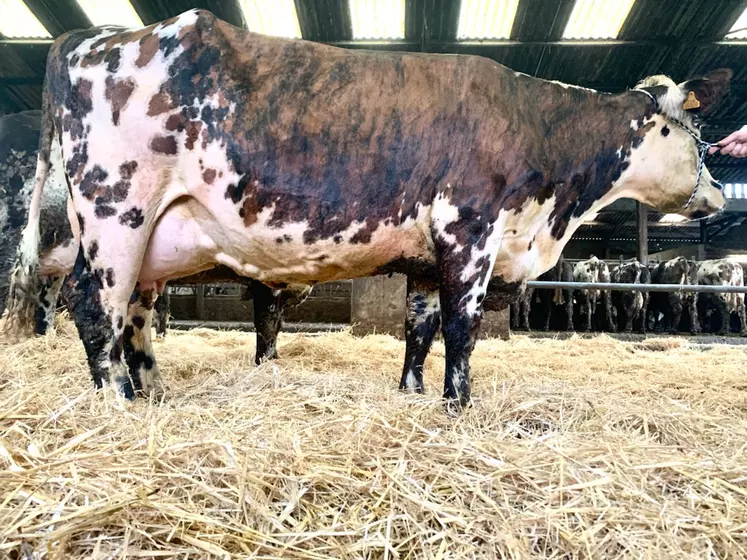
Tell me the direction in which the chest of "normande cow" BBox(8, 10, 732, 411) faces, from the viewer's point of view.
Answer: to the viewer's right

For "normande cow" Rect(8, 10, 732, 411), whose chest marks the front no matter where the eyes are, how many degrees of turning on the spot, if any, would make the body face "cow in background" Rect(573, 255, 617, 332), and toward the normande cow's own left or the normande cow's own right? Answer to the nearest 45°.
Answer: approximately 45° to the normande cow's own left

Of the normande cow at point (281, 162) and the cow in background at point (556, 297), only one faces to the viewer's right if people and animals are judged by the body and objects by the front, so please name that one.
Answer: the normande cow

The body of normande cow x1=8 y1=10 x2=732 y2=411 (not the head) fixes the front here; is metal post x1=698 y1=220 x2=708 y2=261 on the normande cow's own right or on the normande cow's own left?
on the normande cow's own left

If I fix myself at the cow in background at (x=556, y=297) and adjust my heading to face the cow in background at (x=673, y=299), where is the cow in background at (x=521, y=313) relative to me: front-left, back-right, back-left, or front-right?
back-right
